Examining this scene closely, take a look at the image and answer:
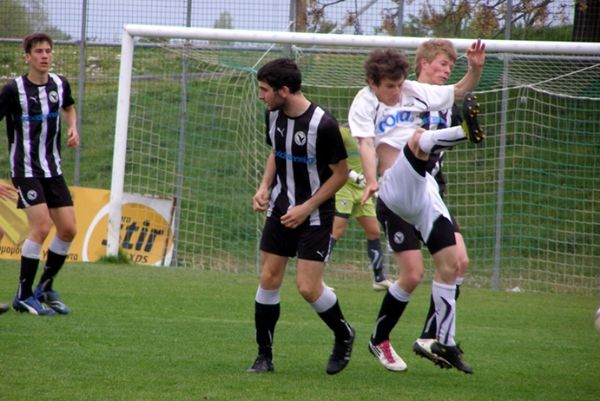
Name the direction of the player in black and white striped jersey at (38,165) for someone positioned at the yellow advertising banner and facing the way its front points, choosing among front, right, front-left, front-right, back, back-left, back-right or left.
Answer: front

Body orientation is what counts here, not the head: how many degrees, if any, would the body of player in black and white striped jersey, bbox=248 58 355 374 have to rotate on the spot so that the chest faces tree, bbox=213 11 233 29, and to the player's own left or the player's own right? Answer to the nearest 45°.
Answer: approximately 135° to the player's own right

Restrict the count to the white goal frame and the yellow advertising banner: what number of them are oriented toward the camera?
2

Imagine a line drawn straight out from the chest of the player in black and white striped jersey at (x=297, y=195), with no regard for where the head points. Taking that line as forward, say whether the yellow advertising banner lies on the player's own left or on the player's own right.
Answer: on the player's own right

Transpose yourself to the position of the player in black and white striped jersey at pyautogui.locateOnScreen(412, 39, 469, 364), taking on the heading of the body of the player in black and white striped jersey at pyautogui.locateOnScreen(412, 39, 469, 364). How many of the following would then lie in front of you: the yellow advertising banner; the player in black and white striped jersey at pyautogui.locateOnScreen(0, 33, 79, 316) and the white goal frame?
0

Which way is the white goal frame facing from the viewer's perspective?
toward the camera

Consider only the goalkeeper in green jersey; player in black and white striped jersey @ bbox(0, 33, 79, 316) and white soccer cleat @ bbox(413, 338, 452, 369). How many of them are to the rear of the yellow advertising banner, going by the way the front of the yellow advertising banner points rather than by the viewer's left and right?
0

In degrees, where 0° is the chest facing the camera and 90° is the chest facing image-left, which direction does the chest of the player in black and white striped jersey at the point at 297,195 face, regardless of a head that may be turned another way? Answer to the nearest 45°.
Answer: approximately 45°

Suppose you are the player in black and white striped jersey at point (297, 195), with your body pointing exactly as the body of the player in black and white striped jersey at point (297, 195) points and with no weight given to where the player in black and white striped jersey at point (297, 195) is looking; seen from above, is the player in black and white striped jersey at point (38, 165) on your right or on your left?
on your right

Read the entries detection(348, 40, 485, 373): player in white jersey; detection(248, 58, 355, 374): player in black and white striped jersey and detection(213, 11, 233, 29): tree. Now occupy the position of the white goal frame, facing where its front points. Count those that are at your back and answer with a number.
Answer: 1

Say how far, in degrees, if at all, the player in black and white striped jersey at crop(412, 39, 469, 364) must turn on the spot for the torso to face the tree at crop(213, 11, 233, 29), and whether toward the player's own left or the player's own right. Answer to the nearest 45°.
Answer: approximately 180°

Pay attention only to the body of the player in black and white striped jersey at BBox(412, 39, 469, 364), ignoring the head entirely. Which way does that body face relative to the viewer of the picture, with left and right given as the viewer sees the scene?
facing the viewer and to the right of the viewer

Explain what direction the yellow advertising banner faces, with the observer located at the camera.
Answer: facing the viewer

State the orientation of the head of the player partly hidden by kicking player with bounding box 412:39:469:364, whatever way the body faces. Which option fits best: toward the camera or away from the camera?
toward the camera
